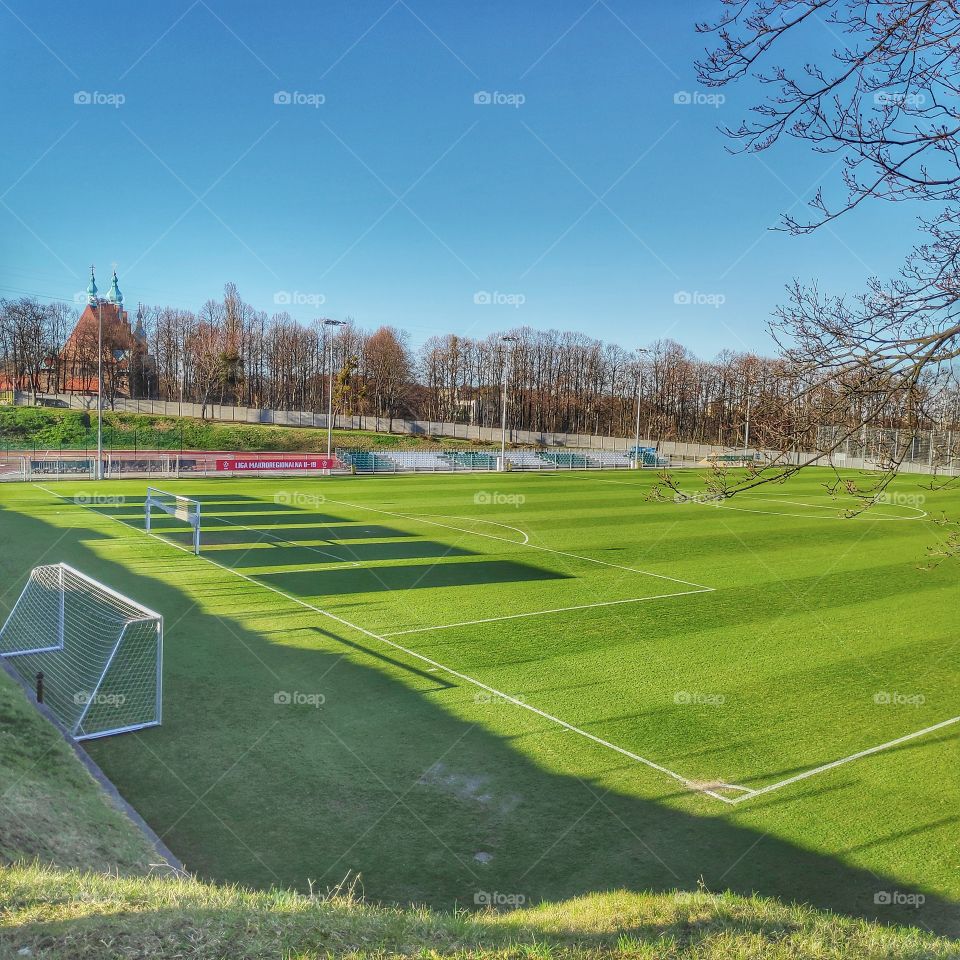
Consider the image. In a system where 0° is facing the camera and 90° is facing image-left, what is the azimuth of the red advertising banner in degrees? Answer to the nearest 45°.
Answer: approximately 0°
